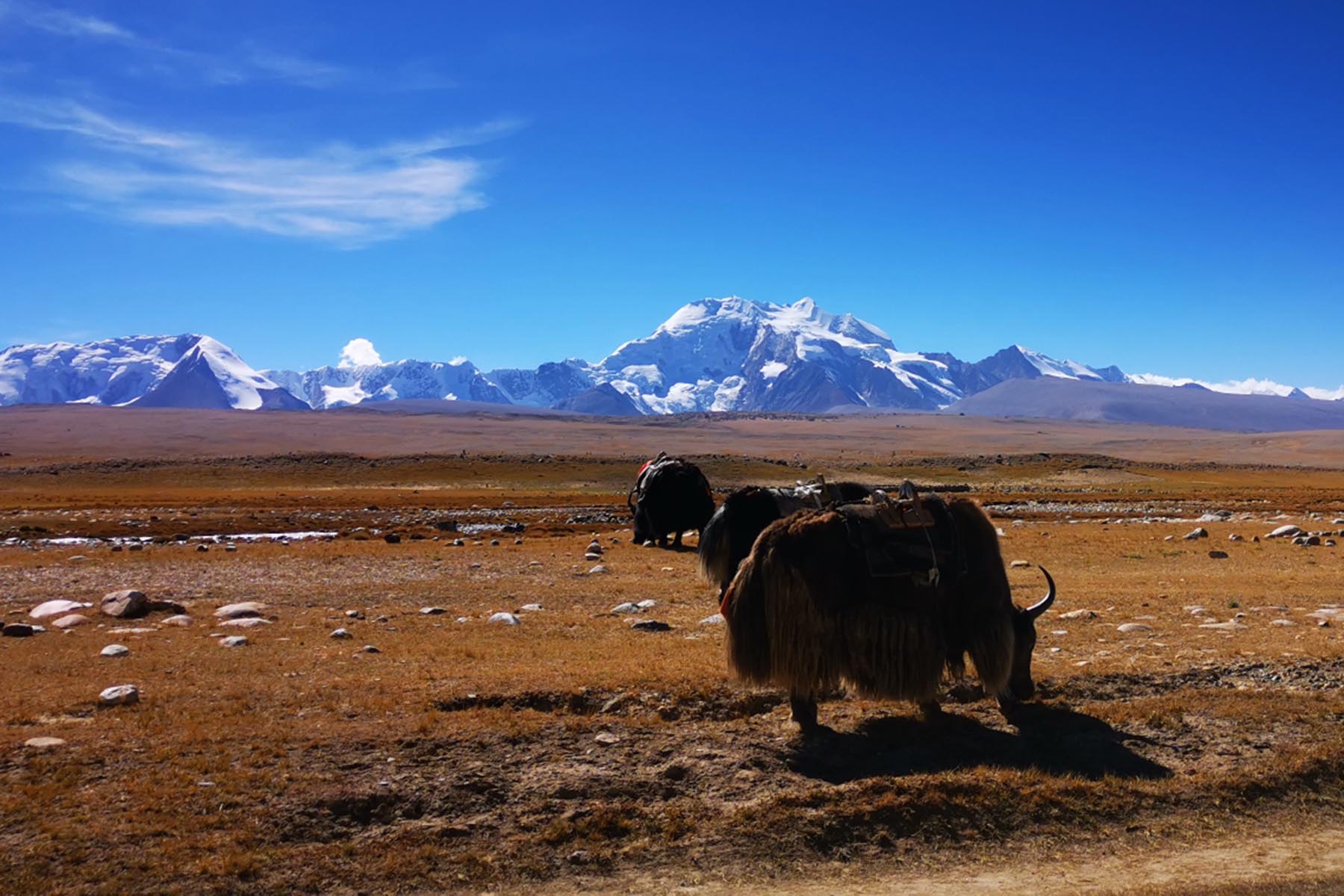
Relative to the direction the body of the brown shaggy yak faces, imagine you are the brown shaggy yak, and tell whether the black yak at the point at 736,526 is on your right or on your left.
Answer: on your left

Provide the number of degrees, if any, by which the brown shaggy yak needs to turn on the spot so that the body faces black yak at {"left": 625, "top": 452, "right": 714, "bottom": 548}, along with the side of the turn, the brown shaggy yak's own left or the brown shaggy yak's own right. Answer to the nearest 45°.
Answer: approximately 90° to the brown shaggy yak's own left

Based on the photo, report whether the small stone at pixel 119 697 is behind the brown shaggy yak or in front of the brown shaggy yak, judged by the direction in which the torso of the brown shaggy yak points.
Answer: behind

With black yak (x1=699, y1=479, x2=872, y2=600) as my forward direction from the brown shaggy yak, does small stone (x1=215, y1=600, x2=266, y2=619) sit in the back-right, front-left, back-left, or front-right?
front-left

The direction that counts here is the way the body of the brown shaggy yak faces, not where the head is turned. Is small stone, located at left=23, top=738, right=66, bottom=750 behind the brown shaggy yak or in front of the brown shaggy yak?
behind

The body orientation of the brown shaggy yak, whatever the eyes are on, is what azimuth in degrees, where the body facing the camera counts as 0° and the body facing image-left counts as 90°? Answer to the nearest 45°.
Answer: approximately 270°

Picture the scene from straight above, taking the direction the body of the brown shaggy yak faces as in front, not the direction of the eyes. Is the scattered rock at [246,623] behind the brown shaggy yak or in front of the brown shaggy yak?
behind

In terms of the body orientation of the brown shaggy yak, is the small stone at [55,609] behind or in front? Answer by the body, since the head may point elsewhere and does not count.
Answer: behind
